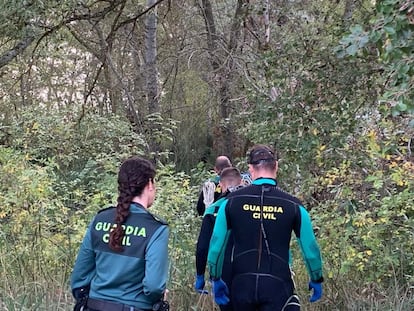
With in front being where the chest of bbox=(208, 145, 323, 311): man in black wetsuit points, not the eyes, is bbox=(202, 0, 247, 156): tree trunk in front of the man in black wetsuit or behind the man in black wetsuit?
in front

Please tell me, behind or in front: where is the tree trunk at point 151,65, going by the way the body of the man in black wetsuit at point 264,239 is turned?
in front

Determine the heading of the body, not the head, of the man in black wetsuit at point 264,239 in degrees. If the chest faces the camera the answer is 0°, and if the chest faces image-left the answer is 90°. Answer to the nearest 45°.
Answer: approximately 180°

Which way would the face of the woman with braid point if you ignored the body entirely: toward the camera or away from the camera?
away from the camera

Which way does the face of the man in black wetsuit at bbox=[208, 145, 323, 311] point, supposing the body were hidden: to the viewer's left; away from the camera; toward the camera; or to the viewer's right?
away from the camera

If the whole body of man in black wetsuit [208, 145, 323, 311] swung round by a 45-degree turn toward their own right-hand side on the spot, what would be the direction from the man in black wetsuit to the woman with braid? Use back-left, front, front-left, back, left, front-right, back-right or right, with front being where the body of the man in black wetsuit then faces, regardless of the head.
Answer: back
